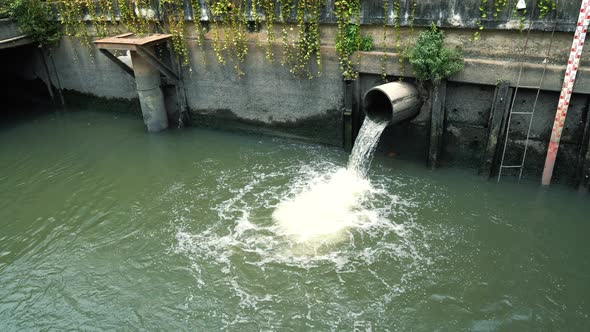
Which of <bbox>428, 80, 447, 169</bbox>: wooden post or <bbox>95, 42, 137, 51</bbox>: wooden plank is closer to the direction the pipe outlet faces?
the wooden plank

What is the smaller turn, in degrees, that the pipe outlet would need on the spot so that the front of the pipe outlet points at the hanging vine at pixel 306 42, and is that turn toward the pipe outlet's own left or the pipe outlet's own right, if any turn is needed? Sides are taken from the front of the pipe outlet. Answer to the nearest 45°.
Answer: approximately 90° to the pipe outlet's own right

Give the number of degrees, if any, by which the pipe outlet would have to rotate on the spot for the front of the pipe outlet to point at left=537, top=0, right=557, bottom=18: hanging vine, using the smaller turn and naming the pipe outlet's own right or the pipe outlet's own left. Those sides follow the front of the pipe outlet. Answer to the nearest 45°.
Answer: approximately 135° to the pipe outlet's own left

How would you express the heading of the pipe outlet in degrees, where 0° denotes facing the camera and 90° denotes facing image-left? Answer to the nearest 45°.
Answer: approximately 45°

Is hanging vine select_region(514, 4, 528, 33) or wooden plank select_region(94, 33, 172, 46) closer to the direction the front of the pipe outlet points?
the wooden plank

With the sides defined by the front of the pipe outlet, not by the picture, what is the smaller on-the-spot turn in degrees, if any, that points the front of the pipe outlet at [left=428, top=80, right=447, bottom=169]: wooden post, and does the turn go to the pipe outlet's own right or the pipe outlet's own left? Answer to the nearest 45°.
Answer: approximately 135° to the pipe outlet's own left

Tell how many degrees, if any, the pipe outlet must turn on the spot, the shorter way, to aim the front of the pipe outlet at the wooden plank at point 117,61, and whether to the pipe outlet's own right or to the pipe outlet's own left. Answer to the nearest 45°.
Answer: approximately 45° to the pipe outlet's own right

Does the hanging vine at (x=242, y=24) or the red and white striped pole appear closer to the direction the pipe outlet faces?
the hanging vine
